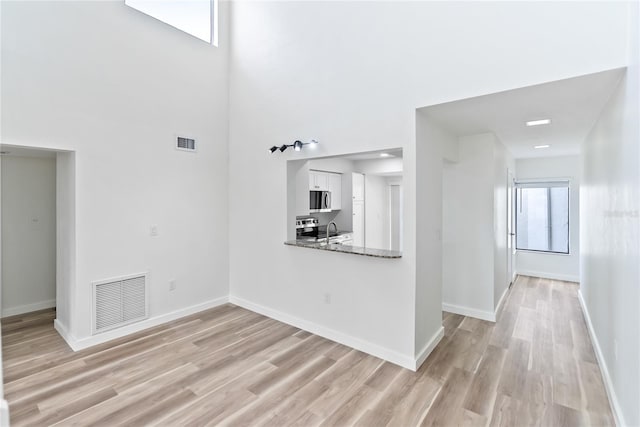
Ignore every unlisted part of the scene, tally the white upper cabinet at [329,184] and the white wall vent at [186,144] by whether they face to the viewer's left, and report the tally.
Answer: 0

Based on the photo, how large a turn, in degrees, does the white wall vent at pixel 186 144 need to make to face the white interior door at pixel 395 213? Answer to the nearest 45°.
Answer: approximately 45° to its left

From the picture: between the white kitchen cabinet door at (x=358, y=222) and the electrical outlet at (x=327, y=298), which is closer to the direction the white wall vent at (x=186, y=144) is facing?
the electrical outlet

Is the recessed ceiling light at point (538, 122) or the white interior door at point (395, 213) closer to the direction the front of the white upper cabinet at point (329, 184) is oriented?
the recessed ceiling light

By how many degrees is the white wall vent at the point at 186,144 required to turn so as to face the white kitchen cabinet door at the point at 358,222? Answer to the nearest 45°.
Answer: approximately 45° to its left

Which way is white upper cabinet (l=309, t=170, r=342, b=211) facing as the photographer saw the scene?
facing the viewer and to the right of the viewer

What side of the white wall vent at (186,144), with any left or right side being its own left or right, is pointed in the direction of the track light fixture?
front

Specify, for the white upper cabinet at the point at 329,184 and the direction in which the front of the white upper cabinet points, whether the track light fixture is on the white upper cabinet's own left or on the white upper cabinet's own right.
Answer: on the white upper cabinet's own right
